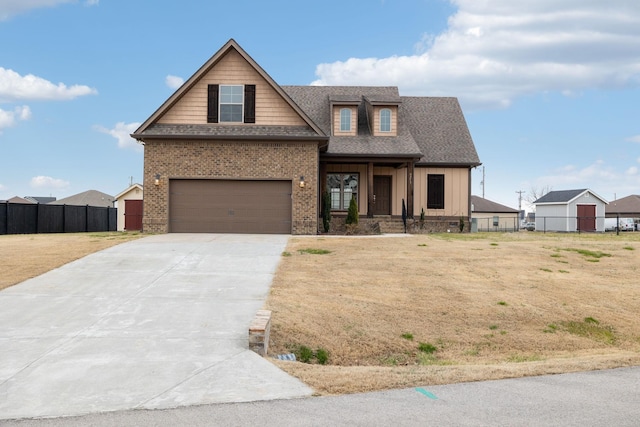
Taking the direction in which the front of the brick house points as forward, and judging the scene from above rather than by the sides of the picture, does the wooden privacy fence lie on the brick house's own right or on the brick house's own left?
on the brick house's own right

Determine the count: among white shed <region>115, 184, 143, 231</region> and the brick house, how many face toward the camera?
2

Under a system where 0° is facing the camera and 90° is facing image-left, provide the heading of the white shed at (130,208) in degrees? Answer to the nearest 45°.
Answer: approximately 0°

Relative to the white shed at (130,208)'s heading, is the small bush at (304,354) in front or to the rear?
in front

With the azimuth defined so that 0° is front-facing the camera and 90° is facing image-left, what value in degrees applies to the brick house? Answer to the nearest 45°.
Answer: approximately 0°

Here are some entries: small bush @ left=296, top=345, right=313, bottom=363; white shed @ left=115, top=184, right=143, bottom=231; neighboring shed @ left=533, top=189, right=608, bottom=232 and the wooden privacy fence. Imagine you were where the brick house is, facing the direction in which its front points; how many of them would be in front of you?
1

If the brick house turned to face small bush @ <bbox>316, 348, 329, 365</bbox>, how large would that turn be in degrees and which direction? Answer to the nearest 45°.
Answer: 0° — it already faces it

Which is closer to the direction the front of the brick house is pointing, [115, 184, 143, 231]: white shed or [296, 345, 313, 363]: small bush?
the small bush

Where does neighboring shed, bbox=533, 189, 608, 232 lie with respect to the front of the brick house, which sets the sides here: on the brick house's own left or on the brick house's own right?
on the brick house's own left

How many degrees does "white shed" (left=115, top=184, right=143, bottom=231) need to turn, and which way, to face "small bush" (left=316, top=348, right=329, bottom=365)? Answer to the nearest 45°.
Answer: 0° — it already faces it

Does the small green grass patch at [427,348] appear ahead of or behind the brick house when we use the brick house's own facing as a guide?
ahead
